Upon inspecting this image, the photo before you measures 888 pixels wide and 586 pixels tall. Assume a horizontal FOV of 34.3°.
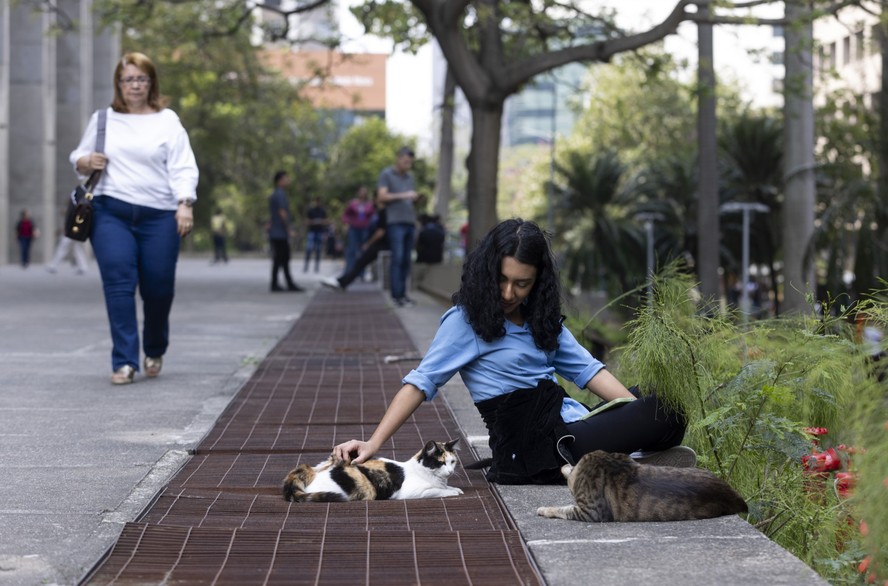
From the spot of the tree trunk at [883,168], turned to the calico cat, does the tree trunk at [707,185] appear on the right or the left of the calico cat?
right

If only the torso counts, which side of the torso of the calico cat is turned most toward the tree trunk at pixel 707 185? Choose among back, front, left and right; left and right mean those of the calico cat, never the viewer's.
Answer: left

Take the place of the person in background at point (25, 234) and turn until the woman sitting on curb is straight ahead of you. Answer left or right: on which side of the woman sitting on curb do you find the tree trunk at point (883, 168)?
left

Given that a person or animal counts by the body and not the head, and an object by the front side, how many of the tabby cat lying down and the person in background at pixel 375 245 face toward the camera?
0

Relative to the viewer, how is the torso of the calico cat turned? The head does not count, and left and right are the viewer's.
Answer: facing to the right of the viewer

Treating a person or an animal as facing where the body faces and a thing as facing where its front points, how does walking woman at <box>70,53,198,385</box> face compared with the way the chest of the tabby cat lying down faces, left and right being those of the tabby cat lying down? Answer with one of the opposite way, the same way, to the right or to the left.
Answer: to the left

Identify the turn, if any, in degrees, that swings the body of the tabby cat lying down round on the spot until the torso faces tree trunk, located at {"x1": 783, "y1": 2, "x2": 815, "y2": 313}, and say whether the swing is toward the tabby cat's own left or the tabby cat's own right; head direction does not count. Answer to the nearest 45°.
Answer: approximately 90° to the tabby cat's own right

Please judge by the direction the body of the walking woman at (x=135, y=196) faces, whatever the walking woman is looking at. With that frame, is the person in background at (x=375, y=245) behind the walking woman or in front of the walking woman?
behind

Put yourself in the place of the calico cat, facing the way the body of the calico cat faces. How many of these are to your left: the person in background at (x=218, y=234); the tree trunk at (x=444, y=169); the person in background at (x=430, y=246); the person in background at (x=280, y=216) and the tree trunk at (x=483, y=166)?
5

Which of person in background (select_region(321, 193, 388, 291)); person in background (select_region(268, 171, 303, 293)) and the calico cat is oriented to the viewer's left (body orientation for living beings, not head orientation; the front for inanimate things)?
person in background (select_region(321, 193, 388, 291))

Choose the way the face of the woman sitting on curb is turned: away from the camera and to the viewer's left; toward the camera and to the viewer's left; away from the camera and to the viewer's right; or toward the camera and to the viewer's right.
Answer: toward the camera and to the viewer's left

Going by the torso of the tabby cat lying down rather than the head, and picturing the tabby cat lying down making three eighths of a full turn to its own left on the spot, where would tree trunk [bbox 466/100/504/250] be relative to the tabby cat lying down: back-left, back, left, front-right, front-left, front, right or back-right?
back-left

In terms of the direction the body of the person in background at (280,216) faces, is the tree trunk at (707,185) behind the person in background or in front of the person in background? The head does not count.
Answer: in front

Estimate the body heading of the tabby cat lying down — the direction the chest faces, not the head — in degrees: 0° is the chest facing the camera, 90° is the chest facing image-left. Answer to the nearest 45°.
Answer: approximately 90°

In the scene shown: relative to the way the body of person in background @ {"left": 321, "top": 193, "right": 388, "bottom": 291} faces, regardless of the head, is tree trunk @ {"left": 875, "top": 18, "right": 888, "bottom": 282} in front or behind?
behind
